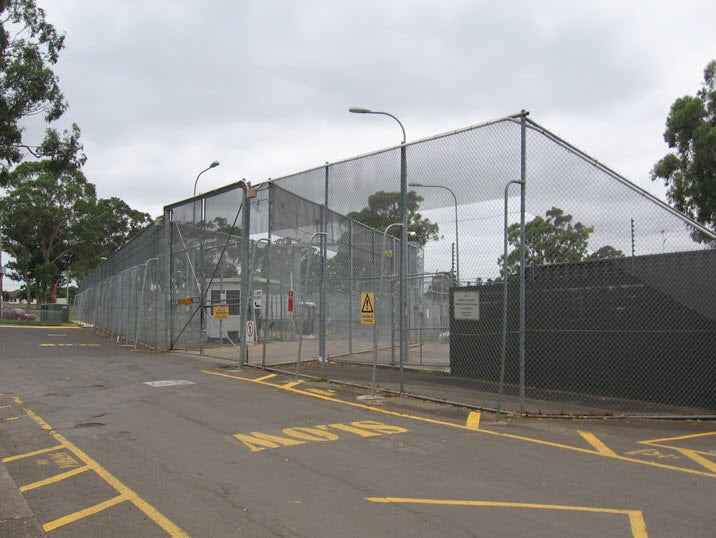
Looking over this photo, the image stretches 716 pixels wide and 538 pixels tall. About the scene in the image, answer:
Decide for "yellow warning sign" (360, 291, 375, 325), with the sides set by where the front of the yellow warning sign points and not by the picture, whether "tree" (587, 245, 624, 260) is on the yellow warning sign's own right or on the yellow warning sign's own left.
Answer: on the yellow warning sign's own left

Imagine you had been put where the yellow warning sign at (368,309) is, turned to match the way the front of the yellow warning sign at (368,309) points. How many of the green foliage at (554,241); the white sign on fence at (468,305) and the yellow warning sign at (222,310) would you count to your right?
1

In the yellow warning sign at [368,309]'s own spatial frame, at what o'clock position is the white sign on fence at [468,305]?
The white sign on fence is roughly at 9 o'clock from the yellow warning sign.

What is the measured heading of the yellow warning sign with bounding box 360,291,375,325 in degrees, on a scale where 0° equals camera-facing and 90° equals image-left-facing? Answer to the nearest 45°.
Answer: approximately 45°

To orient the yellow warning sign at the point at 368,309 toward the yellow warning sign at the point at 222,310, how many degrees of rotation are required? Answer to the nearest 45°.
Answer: approximately 90° to its right

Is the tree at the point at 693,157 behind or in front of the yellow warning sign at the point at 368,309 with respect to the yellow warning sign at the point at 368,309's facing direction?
behind

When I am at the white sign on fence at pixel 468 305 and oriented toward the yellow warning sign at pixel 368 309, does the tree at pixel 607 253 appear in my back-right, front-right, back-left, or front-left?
back-right

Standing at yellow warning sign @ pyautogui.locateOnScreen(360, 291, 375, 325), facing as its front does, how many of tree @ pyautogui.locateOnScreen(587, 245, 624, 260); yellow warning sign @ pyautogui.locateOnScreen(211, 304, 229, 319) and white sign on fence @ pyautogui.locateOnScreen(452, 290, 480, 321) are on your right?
1
